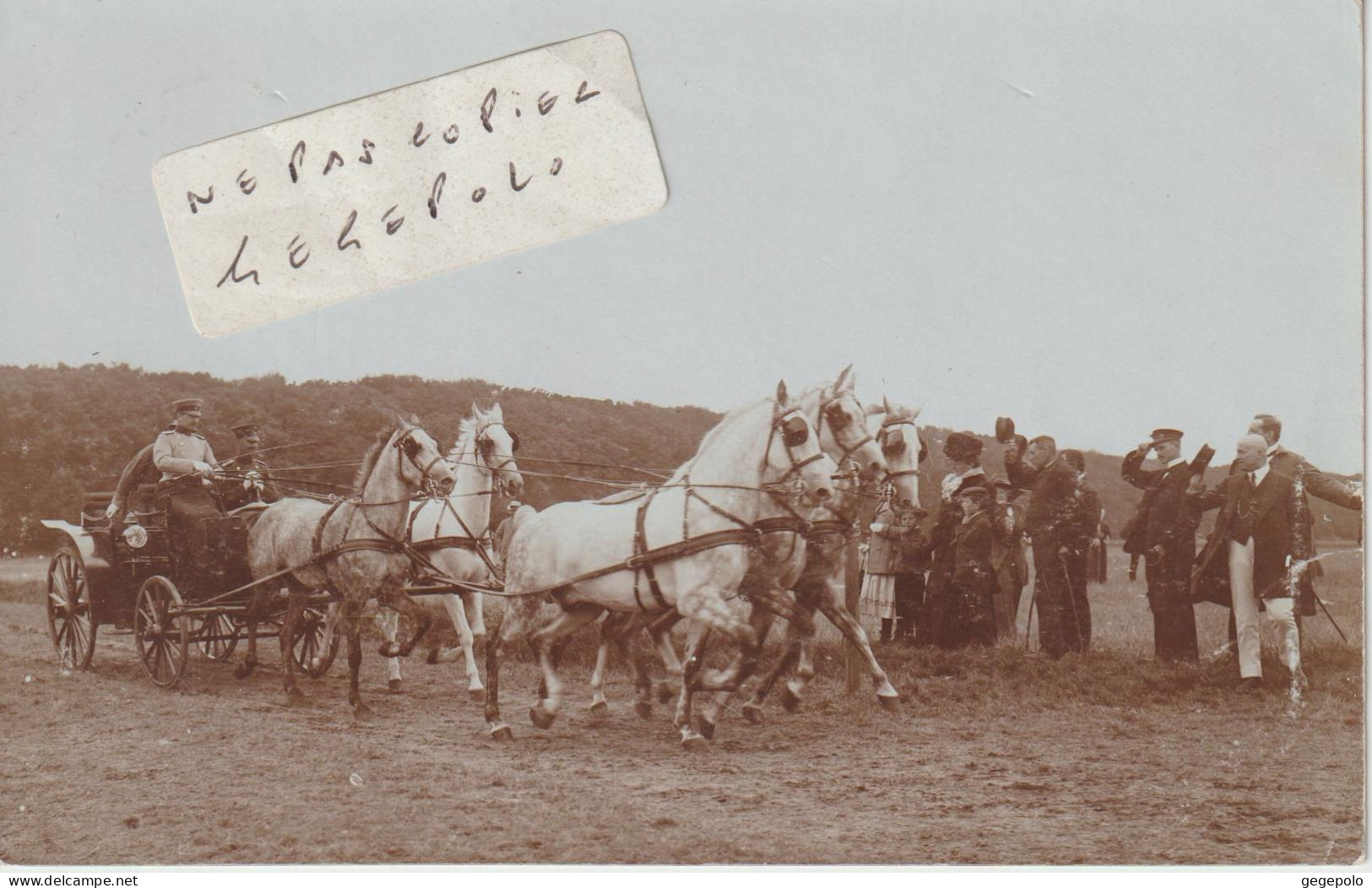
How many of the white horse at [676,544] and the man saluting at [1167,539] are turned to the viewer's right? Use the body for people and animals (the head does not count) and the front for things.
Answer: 1

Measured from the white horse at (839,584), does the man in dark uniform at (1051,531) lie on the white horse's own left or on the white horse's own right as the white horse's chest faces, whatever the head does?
on the white horse's own left

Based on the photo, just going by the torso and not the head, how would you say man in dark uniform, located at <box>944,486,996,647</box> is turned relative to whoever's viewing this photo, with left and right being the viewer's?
facing to the left of the viewer

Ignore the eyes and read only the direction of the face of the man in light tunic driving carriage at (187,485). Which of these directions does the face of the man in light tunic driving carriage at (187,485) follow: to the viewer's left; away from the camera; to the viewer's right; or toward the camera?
to the viewer's right

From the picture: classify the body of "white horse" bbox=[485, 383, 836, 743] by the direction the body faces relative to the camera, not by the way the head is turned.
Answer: to the viewer's right
